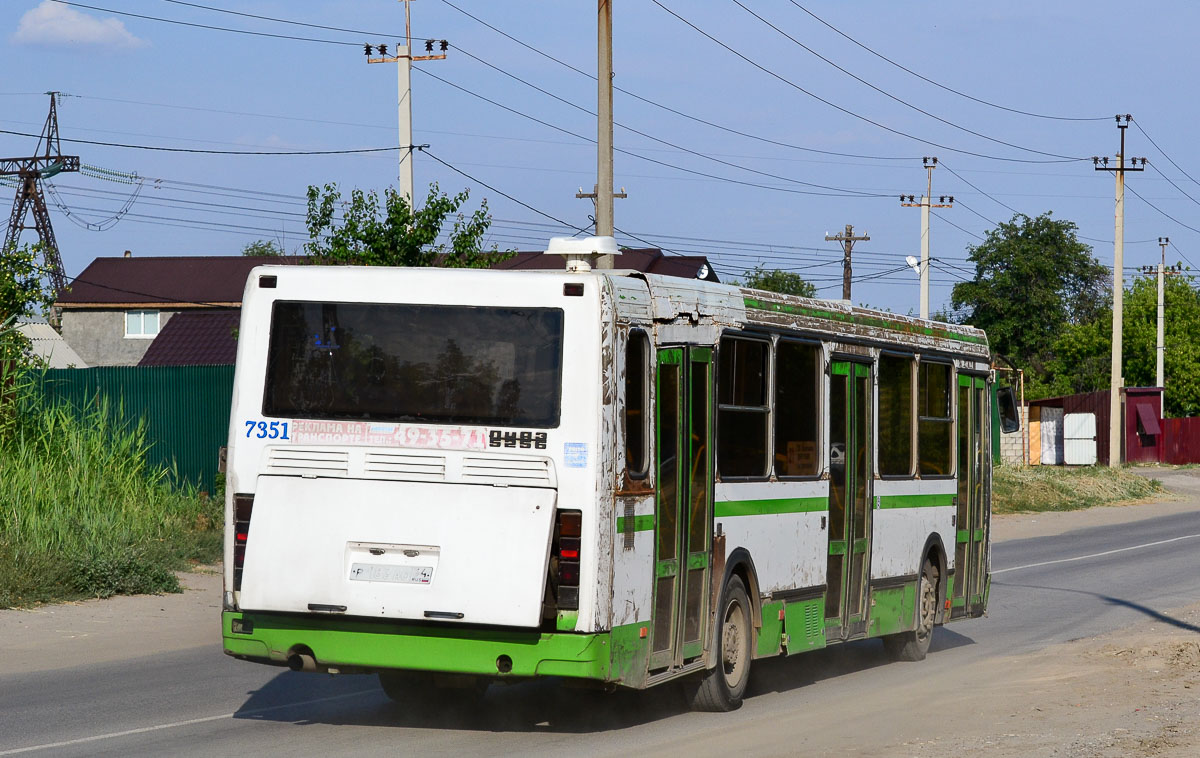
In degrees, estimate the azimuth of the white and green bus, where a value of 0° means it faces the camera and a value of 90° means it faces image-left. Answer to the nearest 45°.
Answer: approximately 225°

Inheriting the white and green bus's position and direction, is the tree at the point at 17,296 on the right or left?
on its left

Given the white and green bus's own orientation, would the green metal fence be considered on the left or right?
on its left

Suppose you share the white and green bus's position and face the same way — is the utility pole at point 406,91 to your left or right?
on your left
